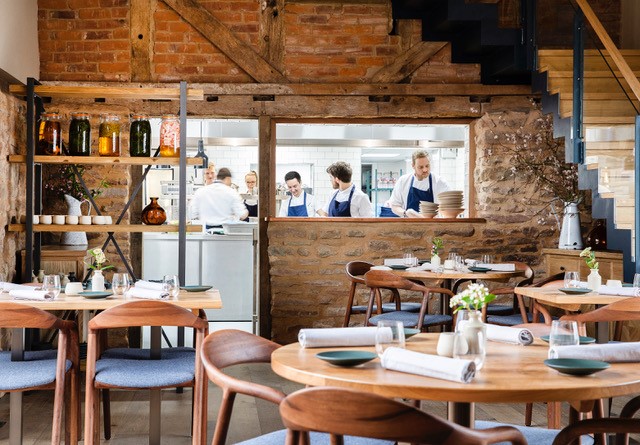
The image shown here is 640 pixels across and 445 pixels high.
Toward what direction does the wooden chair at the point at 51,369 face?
away from the camera

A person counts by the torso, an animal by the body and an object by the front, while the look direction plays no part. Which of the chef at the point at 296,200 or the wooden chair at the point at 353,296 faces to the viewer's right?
the wooden chair

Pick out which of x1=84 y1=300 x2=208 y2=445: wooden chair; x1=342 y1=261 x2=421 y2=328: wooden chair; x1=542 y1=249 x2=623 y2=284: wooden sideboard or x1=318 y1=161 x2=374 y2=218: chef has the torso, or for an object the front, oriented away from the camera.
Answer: x1=84 y1=300 x2=208 y2=445: wooden chair

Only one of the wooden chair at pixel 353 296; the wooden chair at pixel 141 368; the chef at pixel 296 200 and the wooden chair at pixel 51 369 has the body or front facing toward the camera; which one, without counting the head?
the chef

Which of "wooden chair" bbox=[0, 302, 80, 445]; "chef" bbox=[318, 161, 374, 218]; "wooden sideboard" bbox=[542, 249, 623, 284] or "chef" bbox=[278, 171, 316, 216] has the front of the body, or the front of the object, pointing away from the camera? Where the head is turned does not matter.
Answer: the wooden chair

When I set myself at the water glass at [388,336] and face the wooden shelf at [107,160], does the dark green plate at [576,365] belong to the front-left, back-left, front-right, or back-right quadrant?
back-right

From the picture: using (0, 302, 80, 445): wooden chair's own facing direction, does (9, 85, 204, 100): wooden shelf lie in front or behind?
in front

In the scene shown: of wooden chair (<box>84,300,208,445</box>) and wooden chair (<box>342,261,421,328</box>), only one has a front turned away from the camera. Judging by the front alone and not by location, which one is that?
wooden chair (<box>84,300,208,445</box>)

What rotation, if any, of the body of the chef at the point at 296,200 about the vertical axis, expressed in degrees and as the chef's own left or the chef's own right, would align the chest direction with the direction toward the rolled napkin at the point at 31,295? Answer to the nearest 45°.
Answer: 0° — they already face it

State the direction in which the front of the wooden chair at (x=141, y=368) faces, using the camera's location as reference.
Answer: facing away from the viewer

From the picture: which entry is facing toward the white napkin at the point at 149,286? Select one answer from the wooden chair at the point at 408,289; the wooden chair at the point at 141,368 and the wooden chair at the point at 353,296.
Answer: the wooden chair at the point at 141,368

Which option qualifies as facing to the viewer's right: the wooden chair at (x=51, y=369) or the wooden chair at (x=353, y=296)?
the wooden chair at (x=353, y=296)

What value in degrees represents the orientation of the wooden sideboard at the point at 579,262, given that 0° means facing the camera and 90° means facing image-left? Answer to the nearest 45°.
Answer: approximately 0°

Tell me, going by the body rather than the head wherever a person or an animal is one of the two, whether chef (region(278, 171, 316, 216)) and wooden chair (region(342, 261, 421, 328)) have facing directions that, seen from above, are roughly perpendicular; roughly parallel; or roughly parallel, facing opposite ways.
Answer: roughly perpendicular

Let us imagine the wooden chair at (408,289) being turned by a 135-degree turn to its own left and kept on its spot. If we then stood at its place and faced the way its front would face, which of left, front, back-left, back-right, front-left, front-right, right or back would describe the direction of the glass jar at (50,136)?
front
